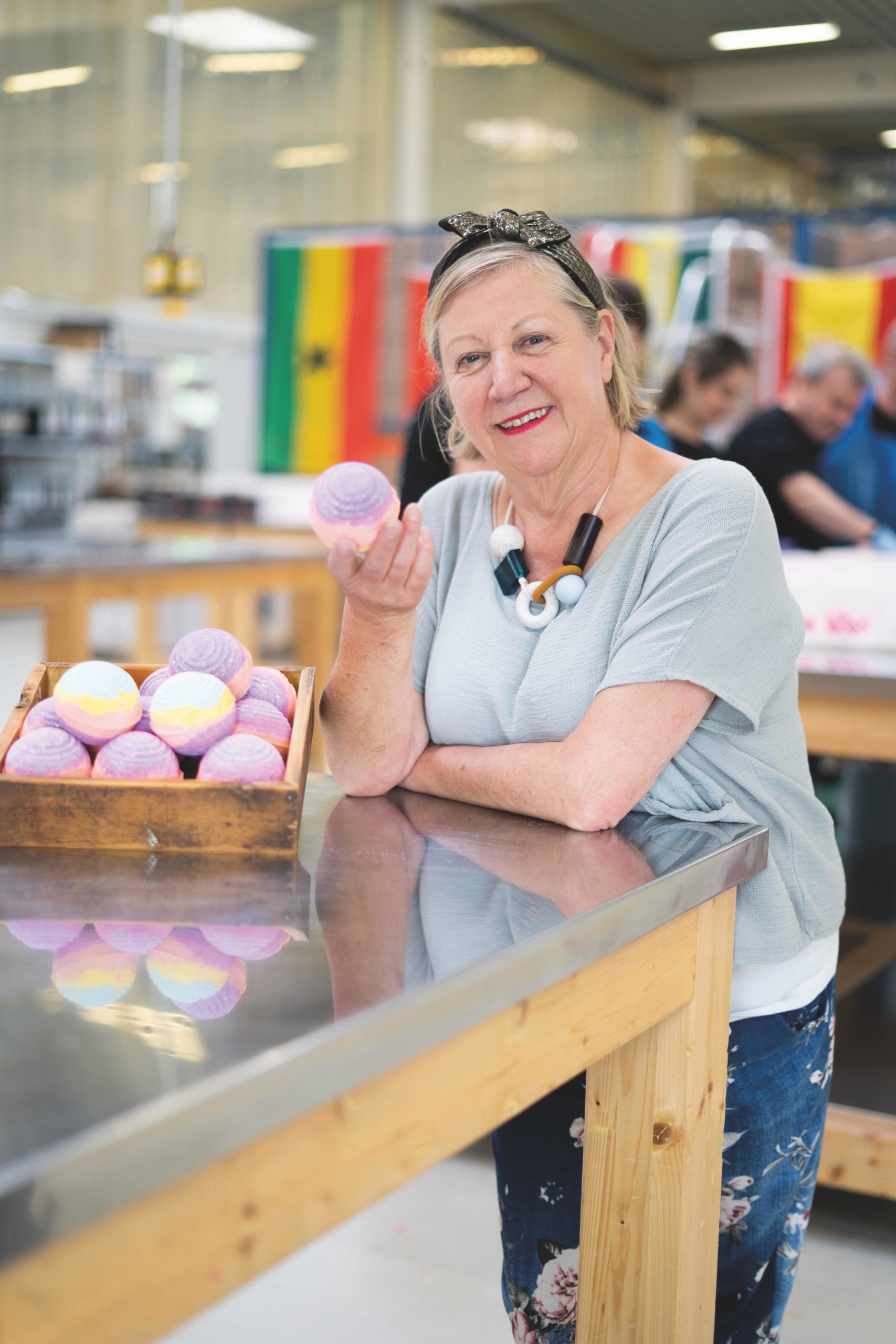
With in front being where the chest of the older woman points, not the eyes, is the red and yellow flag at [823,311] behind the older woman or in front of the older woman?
behind

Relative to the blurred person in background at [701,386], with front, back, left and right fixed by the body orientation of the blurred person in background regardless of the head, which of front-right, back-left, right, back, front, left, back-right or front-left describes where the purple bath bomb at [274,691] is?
front-right

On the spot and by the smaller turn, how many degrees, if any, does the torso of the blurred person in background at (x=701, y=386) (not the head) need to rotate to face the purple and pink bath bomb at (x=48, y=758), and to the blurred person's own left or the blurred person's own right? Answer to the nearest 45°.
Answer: approximately 45° to the blurred person's own right

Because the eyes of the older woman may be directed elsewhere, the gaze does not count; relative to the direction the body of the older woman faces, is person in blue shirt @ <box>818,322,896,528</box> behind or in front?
behind

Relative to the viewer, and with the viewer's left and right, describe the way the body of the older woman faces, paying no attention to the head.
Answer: facing the viewer and to the left of the viewer

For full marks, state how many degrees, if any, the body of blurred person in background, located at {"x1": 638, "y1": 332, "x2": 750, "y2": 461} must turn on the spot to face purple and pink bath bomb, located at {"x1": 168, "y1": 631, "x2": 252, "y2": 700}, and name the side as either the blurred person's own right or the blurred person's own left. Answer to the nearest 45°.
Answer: approximately 45° to the blurred person's own right

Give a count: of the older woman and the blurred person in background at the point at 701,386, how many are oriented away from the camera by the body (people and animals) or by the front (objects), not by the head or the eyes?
0

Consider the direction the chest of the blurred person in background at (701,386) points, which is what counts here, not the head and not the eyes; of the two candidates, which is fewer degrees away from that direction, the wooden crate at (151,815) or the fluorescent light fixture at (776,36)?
the wooden crate
